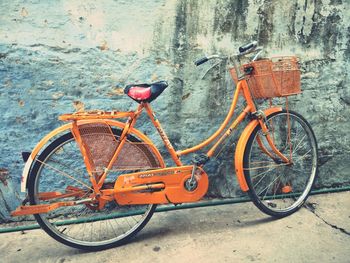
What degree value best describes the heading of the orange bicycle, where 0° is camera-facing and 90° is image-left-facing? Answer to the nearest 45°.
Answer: approximately 270°
